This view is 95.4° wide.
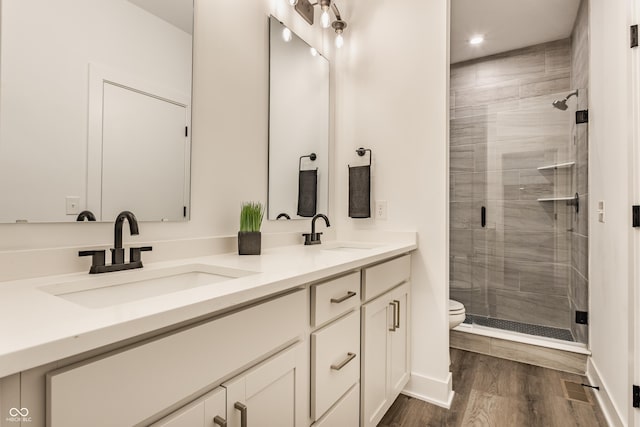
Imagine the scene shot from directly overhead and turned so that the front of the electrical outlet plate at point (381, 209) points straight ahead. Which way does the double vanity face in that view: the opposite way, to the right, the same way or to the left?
to the left

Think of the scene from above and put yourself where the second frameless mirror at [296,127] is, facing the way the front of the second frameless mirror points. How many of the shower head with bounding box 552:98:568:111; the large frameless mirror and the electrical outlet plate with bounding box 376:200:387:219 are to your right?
1

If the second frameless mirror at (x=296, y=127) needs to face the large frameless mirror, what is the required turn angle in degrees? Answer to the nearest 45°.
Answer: approximately 90° to its right

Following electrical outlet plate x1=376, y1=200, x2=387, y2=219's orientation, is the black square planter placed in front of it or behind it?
in front

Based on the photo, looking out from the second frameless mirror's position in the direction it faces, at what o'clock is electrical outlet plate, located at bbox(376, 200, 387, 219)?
The electrical outlet plate is roughly at 10 o'clock from the second frameless mirror.

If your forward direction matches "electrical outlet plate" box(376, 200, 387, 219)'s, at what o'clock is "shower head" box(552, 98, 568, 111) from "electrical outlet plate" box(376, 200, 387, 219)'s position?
The shower head is roughly at 8 o'clock from the electrical outlet plate.

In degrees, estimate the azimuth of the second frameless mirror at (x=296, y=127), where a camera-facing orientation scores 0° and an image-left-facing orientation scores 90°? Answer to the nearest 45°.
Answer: approximately 315°

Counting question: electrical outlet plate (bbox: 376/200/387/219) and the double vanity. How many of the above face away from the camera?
0

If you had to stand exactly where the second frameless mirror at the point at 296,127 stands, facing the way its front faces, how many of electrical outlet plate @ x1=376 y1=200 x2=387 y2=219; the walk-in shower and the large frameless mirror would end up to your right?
1

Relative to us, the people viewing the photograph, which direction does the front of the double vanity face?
facing the viewer and to the right of the viewer

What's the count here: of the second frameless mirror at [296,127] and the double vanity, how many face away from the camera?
0
